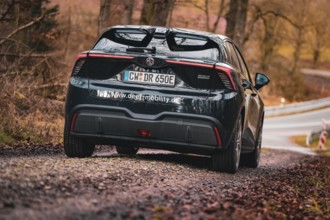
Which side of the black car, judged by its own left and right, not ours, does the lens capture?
back
